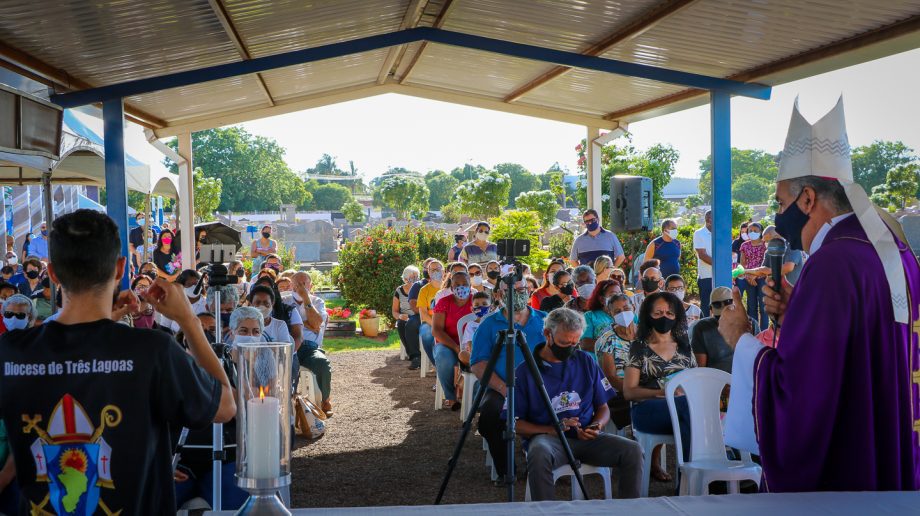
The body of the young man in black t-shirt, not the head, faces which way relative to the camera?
away from the camera

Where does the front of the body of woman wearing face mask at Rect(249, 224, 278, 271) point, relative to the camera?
toward the camera

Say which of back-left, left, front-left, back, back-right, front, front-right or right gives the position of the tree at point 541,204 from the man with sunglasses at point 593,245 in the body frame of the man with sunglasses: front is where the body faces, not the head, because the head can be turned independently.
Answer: back

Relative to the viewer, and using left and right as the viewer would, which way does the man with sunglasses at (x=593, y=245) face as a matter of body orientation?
facing the viewer

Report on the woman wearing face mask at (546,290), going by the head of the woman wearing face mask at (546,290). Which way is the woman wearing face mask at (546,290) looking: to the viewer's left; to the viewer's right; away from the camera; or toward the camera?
toward the camera

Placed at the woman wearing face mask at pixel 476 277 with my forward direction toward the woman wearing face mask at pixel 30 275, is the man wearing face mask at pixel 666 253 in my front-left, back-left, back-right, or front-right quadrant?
back-right

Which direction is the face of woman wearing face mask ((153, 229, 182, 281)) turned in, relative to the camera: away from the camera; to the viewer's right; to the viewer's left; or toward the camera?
toward the camera

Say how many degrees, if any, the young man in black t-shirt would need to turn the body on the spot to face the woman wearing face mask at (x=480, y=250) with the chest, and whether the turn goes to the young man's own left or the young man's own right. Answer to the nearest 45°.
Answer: approximately 45° to the young man's own right

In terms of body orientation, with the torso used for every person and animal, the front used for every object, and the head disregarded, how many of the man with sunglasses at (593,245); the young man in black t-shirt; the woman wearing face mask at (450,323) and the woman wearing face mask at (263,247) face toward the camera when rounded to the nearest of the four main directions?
3

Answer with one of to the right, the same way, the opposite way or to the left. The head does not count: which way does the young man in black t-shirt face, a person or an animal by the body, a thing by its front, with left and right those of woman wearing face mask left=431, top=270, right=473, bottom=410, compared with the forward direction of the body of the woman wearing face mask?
the opposite way

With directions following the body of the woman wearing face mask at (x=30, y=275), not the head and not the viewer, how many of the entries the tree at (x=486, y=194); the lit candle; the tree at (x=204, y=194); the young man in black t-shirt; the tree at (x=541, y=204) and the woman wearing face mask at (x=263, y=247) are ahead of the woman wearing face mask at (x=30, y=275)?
2

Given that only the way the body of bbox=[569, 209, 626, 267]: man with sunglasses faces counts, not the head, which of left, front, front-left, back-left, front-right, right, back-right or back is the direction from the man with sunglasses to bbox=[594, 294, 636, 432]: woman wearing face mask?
front

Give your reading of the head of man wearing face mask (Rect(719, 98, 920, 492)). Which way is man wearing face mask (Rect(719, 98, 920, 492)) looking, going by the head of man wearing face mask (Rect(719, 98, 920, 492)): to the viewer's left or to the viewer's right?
to the viewer's left

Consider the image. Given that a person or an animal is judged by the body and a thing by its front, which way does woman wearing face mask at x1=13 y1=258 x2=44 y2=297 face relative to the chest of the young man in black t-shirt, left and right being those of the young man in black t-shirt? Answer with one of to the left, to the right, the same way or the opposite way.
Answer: the opposite way

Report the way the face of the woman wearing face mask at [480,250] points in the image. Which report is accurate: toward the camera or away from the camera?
toward the camera

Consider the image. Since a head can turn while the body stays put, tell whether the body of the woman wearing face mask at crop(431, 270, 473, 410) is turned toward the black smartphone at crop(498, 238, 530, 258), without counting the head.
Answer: yes

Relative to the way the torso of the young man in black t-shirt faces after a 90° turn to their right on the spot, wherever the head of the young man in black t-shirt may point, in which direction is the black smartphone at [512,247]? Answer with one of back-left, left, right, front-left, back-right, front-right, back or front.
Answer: front-left

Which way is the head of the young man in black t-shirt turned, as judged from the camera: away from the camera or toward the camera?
away from the camera

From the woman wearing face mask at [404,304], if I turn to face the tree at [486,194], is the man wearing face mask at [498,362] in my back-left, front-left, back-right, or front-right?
back-right

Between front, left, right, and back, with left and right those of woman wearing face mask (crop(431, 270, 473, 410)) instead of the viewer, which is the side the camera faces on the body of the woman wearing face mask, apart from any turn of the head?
front
